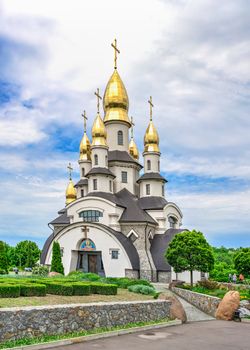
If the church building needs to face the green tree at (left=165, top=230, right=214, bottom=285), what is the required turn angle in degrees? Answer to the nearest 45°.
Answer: approximately 90° to its left

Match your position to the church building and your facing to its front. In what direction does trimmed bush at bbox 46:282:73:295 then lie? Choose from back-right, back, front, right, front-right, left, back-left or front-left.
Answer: front-left

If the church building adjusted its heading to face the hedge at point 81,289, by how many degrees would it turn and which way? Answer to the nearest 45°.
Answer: approximately 45° to its left

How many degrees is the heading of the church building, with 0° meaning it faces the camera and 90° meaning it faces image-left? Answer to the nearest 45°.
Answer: approximately 45°

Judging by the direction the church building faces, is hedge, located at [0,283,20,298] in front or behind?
in front

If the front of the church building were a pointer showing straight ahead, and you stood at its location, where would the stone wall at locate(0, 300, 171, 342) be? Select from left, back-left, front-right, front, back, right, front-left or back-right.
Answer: front-left

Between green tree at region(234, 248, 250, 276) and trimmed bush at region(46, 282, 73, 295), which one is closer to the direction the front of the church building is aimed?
the trimmed bush

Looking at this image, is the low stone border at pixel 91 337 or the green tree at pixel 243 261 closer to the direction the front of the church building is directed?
the low stone border

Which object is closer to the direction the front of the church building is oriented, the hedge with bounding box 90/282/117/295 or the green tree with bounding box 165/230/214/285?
the hedge

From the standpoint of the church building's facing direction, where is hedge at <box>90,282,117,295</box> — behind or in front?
in front

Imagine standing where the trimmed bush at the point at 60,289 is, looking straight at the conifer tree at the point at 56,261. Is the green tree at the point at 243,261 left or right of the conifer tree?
right

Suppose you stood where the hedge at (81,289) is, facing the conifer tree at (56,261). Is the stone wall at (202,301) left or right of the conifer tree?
right
